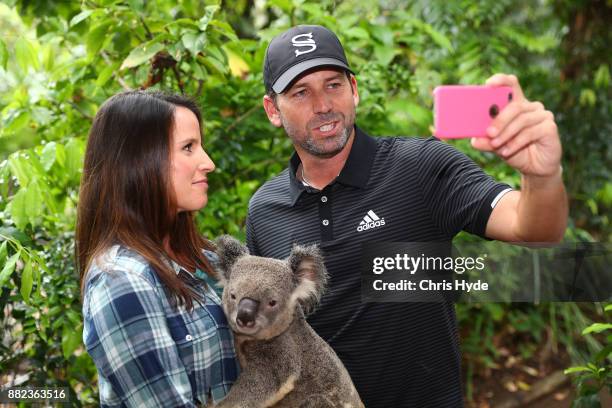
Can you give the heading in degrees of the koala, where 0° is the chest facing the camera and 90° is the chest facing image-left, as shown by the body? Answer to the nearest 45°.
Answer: approximately 45°

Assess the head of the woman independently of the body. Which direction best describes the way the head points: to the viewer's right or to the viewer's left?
to the viewer's right
